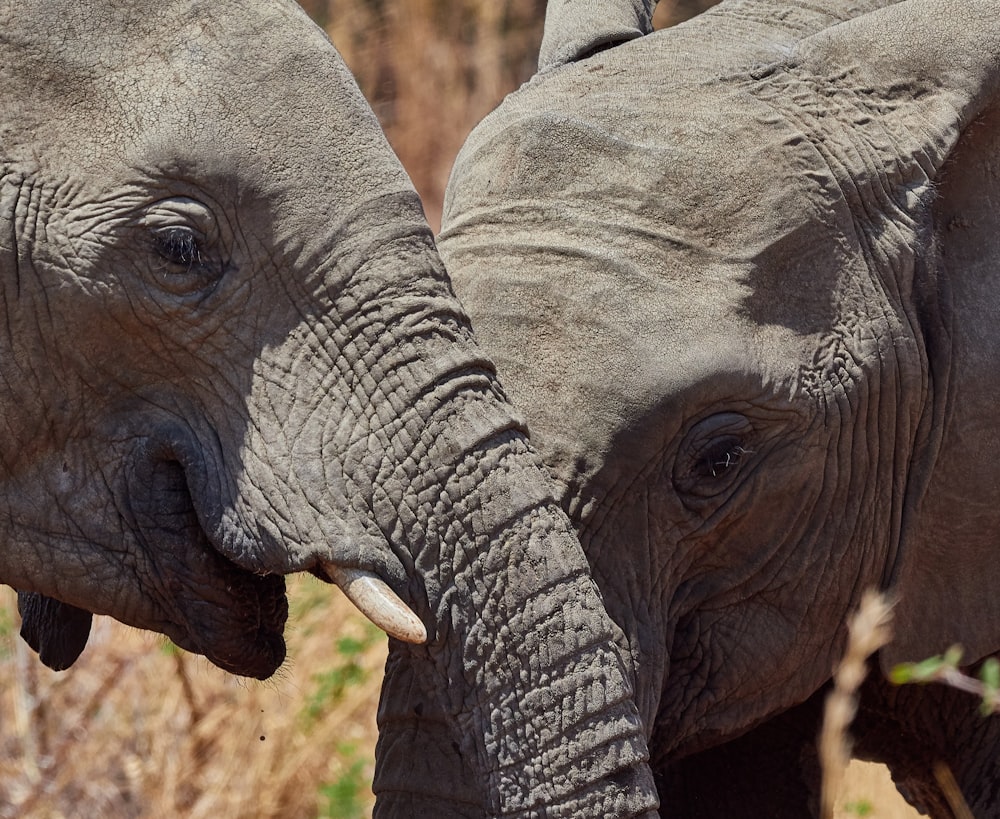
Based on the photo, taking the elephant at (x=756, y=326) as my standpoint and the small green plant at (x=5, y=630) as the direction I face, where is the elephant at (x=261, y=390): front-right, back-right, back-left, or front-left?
front-left

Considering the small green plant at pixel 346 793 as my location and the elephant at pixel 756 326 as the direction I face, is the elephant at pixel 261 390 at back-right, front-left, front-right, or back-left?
front-right

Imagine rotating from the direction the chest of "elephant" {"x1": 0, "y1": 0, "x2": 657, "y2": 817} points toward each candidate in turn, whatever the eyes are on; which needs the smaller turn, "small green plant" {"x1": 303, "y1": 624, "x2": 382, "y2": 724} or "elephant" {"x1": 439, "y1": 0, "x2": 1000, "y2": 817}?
the elephant

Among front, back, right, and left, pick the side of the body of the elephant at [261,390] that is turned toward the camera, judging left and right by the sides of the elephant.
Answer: right

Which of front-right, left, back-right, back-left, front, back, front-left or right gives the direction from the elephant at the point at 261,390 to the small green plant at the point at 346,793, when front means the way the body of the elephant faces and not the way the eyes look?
left

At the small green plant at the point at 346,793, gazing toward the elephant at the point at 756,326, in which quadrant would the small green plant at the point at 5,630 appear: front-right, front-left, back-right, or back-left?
back-right

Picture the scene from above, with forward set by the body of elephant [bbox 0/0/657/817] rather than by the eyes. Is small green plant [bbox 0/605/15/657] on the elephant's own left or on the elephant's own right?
on the elephant's own left

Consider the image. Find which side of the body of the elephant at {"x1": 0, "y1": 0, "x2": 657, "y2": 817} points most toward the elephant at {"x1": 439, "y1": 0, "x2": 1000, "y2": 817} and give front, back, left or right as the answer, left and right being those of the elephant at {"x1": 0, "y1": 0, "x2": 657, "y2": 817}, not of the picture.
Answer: front

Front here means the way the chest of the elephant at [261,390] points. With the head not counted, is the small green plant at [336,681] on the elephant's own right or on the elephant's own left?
on the elephant's own left
